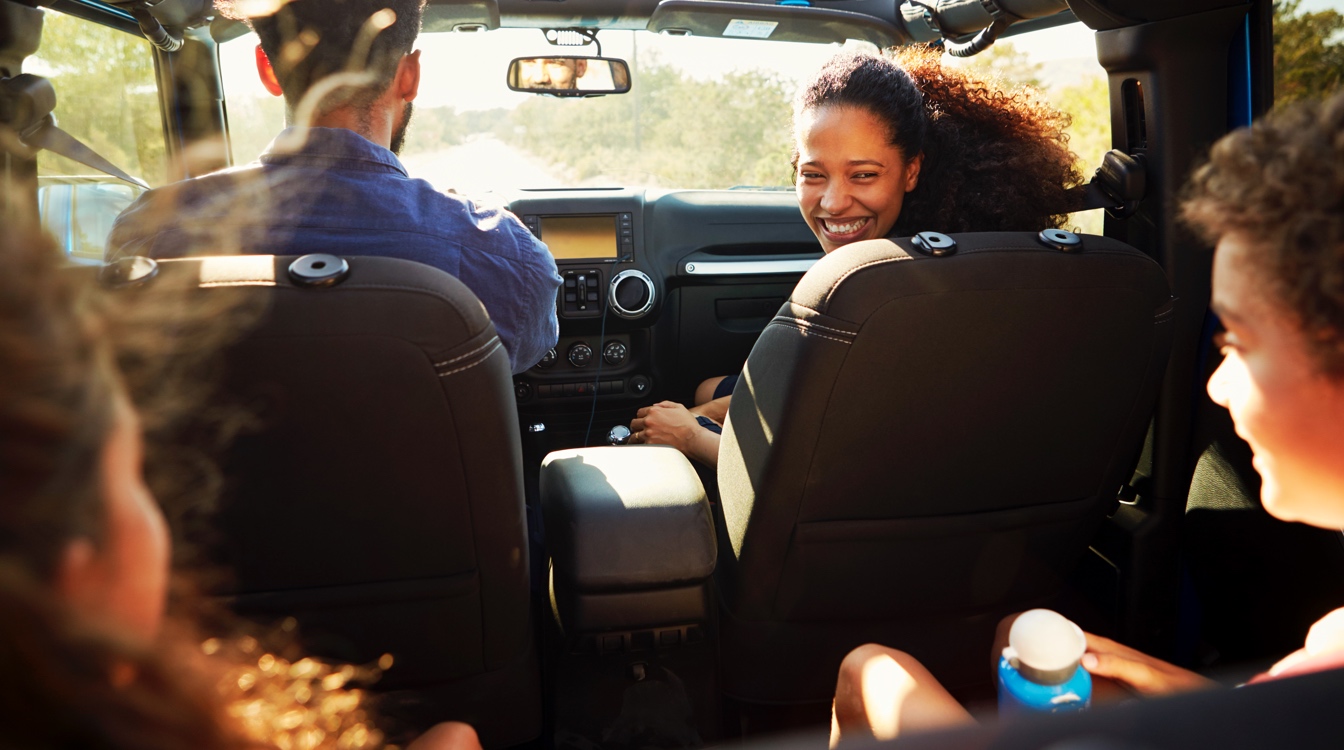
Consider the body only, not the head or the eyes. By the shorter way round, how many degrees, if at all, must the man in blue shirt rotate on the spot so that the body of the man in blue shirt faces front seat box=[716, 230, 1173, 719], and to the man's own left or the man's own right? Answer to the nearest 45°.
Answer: approximately 135° to the man's own right

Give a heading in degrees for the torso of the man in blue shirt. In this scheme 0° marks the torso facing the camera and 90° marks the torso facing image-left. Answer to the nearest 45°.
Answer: approximately 180°

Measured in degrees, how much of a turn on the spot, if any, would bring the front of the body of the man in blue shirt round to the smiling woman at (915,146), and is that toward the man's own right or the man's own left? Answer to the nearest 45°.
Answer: approximately 90° to the man's own right

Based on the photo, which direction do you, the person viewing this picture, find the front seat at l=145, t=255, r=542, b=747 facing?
facing away from the viewer

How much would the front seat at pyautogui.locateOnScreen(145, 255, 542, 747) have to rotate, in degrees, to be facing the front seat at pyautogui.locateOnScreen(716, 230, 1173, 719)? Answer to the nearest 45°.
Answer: approximately 90° to its right
